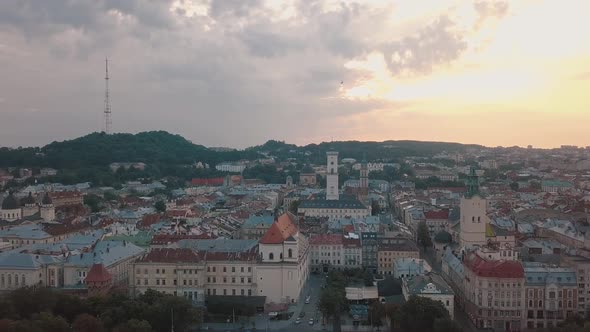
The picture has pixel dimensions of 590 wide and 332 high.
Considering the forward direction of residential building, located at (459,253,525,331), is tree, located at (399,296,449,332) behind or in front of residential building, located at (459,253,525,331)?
in front

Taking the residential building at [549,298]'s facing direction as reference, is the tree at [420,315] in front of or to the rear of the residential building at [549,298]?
in front

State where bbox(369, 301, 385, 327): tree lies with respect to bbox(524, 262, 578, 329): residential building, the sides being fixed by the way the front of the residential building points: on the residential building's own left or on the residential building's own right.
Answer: on the residential building's own right

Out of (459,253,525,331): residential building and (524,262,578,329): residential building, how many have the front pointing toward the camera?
2

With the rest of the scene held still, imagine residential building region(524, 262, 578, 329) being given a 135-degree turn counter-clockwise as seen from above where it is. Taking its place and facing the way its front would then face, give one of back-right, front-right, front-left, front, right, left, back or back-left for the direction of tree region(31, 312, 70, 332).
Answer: back

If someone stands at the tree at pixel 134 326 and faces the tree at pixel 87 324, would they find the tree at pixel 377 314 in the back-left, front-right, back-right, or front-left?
back-right

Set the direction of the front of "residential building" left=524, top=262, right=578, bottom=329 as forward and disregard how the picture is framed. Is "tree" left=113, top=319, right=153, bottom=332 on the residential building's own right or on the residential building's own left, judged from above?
on the residential building's own right

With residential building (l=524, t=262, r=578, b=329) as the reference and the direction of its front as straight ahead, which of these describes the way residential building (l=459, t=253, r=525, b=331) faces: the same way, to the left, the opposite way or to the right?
the same way

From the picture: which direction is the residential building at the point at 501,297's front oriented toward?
toward the camera

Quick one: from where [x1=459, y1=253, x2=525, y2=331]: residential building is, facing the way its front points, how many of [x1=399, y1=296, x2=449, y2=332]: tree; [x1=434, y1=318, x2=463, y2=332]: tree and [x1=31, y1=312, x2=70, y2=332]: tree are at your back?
0

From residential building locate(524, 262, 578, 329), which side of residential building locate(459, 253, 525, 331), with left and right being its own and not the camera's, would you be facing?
left
